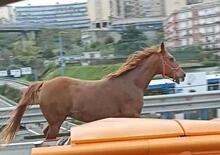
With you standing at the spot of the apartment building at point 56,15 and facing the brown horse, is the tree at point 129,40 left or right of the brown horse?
left

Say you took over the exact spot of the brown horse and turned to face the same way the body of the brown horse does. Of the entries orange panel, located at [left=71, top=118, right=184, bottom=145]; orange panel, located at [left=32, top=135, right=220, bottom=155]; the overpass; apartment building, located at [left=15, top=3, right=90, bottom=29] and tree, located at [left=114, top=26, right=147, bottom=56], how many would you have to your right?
2

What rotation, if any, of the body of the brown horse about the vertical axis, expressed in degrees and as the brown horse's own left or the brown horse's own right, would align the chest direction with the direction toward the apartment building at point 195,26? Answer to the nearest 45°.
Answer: approximately 45° to the brown horse's own left

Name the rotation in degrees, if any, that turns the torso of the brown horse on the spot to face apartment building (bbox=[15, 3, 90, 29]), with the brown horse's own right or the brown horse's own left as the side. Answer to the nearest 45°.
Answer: approximately 90° to the brown horse's own left

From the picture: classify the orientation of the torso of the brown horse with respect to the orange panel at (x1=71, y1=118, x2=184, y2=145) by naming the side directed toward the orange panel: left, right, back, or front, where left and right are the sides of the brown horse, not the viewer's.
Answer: right

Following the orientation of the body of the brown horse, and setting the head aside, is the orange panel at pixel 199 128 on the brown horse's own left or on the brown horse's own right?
on the brown horse's own right

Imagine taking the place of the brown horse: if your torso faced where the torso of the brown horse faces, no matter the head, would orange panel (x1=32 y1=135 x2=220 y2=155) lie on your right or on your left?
on your right

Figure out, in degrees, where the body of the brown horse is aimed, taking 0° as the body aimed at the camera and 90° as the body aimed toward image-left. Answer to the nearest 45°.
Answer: approximately 270°

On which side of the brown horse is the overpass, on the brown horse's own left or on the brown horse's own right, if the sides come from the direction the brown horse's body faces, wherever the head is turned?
on the brown horse's own left

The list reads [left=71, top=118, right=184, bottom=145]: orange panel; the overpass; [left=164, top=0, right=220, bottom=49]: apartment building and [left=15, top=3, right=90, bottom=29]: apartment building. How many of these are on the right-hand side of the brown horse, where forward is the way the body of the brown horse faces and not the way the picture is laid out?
1

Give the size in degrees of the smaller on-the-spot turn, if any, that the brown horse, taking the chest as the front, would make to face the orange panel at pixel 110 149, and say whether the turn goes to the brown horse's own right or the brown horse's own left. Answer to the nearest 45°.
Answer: approximately 90° to the brown horse's own right
